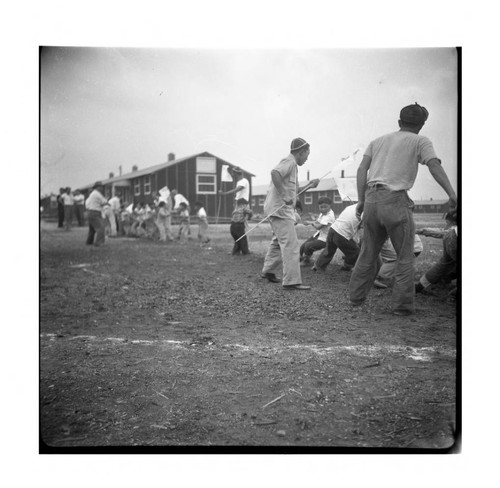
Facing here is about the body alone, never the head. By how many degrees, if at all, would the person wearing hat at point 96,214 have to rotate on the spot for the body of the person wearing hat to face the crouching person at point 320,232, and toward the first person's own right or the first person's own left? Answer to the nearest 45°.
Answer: approximately 45° to the first person's own right

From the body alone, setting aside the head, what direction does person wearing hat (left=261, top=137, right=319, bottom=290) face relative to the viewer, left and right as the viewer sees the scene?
facing to the right of the viewer

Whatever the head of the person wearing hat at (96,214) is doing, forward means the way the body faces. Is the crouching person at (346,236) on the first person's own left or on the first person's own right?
on the first person's own right

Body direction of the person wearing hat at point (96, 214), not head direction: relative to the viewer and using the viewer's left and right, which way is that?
facing away from the viewer and to the right of the viewer
